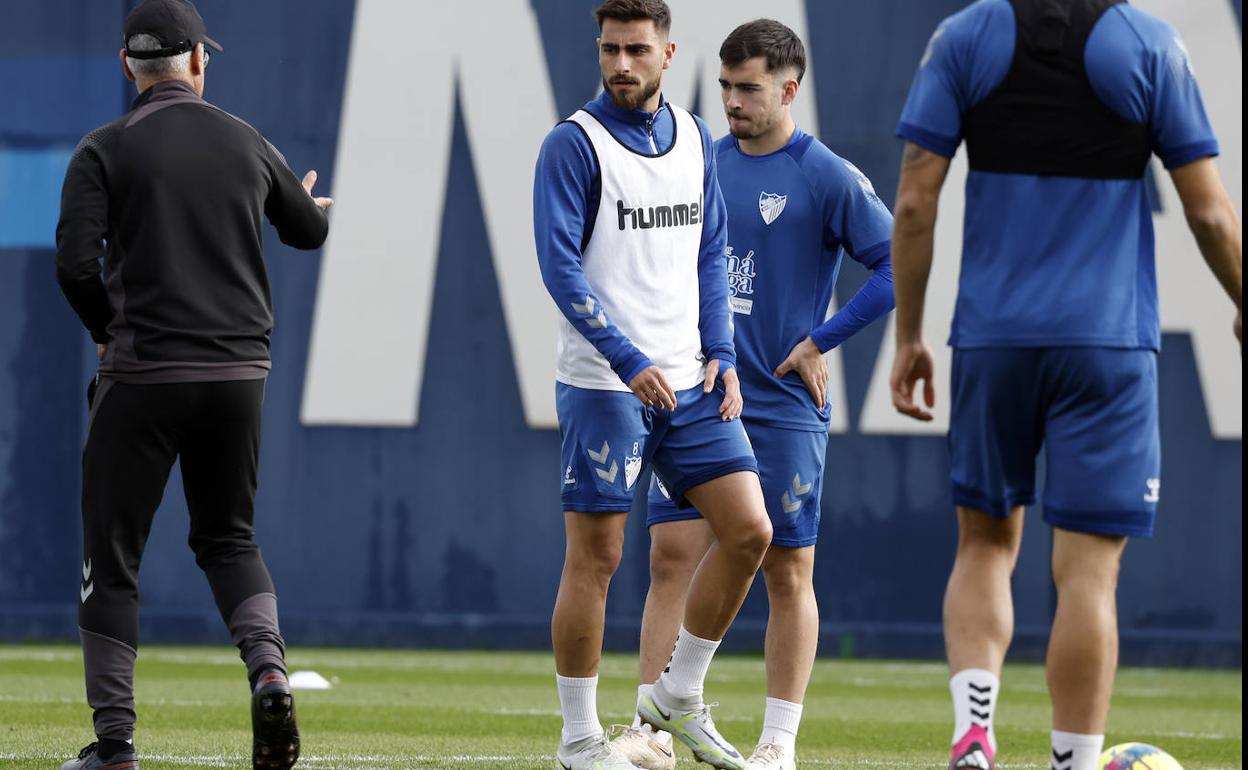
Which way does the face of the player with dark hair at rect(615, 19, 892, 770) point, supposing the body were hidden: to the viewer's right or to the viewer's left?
to the viewer's left

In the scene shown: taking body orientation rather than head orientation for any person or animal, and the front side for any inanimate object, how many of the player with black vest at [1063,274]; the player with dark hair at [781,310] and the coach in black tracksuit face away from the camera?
2

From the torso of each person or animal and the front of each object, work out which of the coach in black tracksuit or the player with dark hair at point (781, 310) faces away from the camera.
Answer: the coach in black tracksuit

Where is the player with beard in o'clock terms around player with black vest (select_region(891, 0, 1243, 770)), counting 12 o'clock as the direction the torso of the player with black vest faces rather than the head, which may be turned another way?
The player with beard is roughly at 10 o'clock from the player with black vest.

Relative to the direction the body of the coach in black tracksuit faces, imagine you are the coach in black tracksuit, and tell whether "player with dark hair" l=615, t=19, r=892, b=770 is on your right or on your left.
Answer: on your right

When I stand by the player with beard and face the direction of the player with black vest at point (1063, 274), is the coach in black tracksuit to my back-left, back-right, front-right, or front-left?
back-right

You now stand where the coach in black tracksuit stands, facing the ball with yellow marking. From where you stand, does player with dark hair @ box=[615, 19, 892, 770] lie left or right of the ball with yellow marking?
left

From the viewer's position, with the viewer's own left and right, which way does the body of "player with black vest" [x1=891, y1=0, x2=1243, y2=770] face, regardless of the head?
facing away from the viewer

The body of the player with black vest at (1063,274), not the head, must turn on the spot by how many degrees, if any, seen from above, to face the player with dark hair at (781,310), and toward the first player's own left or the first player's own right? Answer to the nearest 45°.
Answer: approximately 45° to the first player's own left

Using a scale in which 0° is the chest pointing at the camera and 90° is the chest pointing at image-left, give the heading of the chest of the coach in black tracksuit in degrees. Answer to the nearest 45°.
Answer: approximately 180°

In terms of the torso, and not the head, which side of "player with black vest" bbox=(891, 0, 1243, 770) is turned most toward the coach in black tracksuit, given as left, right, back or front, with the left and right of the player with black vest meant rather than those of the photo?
left
